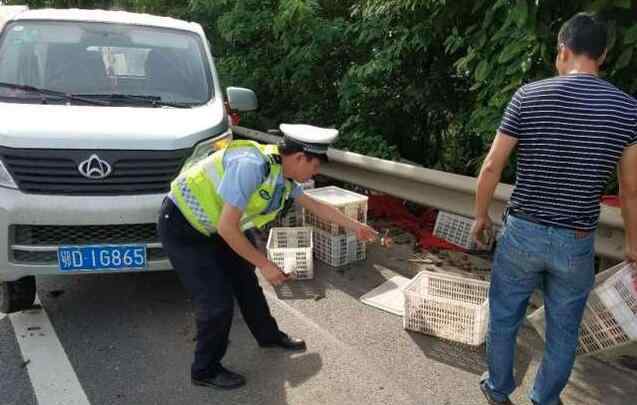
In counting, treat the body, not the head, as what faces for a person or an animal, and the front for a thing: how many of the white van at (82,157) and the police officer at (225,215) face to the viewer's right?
1

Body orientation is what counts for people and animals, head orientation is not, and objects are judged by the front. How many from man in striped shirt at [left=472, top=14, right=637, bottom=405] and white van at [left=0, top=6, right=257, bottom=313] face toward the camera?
1

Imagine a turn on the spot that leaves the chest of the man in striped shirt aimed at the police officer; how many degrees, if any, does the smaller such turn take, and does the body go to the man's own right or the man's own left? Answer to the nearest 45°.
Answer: approximately 90° to the man's own left

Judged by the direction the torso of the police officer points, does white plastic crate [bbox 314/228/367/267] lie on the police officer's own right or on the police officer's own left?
on the police officer's own left

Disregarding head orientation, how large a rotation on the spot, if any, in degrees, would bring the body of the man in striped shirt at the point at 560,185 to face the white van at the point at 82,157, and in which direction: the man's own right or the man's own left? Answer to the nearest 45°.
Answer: approximately 90° to the man's own left

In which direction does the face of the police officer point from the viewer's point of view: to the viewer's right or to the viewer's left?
to the viewer's right

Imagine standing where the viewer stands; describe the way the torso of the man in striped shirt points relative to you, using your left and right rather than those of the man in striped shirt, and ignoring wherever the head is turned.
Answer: facing away from the viewer

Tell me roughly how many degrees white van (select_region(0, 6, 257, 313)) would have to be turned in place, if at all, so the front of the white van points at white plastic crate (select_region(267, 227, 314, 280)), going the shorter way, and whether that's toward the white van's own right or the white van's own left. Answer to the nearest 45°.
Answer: approximately 90° to the white van's own left

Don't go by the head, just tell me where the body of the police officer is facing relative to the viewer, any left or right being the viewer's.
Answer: facing to the right of the viewer

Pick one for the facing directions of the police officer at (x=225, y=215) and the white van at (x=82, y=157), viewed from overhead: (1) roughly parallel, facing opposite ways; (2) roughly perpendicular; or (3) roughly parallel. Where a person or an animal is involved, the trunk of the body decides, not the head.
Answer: roughly perpendicular
